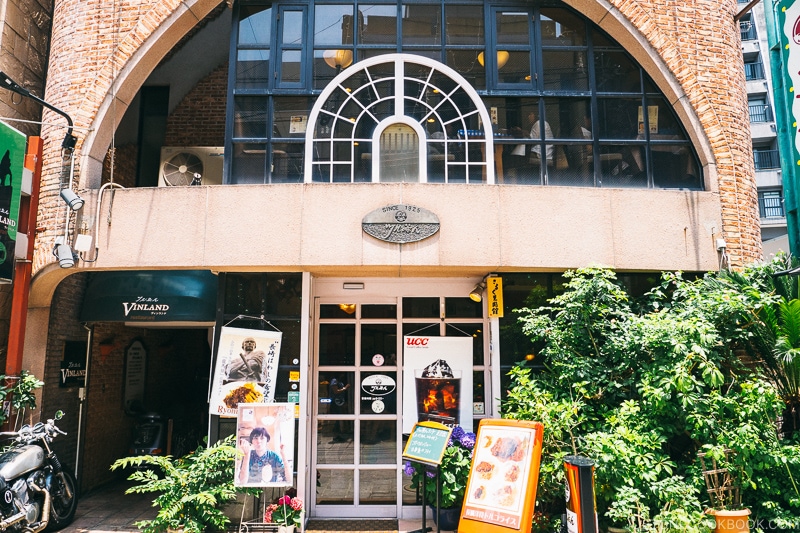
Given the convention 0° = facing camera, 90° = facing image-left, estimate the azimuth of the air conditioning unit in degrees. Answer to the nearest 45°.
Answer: approximately 0°

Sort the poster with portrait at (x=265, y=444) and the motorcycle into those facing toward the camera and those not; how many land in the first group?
1

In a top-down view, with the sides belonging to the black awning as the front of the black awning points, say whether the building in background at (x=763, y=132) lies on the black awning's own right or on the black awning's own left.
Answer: on the black awning's own left

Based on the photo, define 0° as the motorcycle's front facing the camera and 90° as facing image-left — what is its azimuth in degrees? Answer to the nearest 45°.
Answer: approximately 225°

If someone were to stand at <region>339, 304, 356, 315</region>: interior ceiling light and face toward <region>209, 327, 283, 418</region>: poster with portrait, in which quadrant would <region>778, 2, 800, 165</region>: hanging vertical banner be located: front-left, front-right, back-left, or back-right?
back-left

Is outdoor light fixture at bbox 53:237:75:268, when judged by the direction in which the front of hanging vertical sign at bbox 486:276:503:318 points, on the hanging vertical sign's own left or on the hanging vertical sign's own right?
on the hanging vertical sign's own right

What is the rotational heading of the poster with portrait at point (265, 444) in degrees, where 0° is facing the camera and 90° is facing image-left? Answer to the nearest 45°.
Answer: approximately 0°

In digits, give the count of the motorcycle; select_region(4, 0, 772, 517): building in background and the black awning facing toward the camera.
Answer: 2
